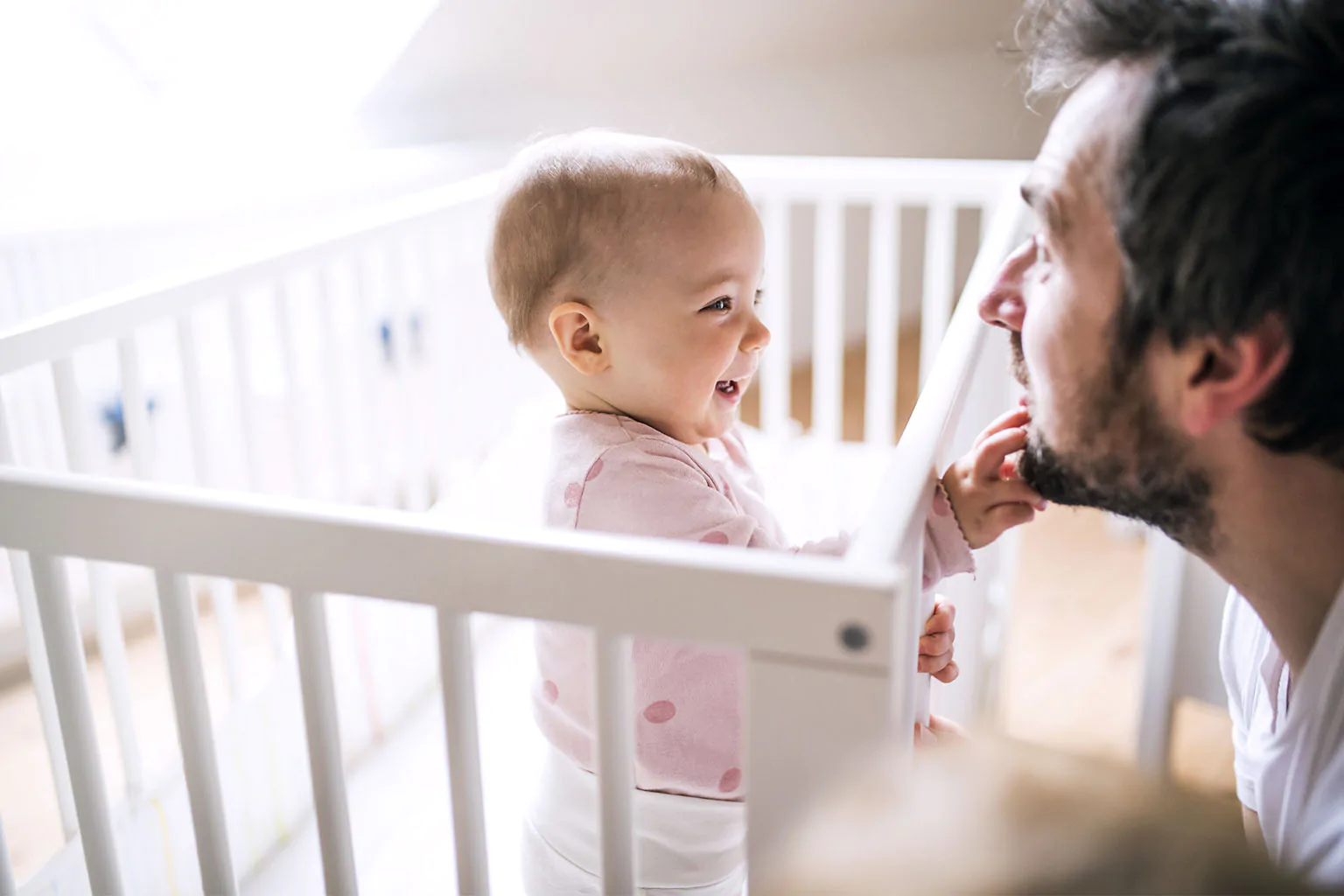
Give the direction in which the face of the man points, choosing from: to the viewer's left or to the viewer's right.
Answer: to the viewer's left

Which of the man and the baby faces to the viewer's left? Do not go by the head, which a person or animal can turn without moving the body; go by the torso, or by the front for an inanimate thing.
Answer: the man

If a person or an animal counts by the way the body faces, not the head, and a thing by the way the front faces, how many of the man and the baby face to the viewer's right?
1

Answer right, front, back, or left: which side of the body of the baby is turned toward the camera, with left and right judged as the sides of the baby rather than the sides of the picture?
right

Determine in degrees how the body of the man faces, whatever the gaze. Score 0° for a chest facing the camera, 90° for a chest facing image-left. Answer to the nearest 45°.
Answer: approximately 90°

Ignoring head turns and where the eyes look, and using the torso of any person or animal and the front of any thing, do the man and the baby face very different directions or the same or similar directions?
very different directions

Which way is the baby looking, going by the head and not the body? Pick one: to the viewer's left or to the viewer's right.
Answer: to the viewer's right
